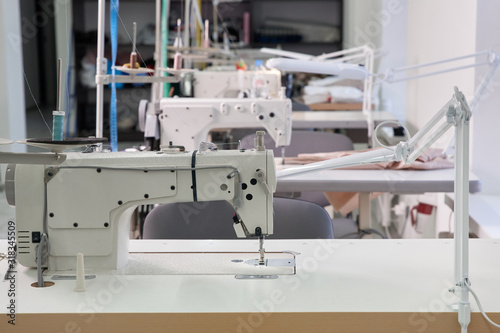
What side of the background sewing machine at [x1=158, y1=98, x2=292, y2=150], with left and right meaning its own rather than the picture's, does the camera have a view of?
back

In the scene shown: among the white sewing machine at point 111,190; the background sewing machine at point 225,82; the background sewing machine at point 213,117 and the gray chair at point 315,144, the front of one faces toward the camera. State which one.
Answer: the gray chair

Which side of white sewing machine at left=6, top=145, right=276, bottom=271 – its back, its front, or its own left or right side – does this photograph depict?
back

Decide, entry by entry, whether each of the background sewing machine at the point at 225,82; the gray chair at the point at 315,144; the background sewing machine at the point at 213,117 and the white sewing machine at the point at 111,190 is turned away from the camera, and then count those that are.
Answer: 3

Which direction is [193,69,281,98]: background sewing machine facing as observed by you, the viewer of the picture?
facing away from the viewer

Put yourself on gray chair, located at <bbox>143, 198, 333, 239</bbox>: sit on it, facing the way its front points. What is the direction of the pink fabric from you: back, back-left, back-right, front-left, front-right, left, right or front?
back-left

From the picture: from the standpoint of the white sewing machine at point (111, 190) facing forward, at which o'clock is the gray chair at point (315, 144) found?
The gray chair is roughly at 1 o'clock from the white sewing machine.

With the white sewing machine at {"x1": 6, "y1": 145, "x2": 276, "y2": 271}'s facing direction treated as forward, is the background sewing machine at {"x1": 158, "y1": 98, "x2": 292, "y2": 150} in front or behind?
in front

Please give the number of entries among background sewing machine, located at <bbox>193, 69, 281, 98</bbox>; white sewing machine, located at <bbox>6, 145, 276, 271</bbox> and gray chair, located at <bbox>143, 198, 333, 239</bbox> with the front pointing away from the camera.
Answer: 2

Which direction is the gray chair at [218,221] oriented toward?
toward the camera

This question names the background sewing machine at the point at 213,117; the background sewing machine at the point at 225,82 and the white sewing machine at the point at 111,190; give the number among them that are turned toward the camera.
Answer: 0

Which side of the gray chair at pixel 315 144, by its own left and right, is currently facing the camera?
front

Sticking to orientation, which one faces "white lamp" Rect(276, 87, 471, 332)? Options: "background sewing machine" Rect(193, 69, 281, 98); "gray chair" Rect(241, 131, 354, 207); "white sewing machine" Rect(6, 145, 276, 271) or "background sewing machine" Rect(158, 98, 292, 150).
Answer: the gray chair

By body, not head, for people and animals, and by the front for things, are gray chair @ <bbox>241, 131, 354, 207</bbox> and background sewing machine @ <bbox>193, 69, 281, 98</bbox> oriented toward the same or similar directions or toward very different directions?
very different directions
